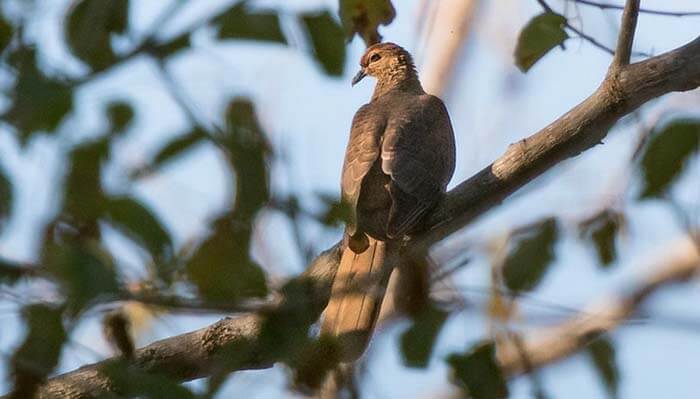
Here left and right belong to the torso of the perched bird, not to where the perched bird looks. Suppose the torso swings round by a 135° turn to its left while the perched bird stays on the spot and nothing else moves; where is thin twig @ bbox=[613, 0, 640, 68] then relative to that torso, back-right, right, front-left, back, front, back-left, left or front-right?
left

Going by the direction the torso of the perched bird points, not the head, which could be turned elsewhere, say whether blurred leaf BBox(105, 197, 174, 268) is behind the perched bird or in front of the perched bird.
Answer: behind

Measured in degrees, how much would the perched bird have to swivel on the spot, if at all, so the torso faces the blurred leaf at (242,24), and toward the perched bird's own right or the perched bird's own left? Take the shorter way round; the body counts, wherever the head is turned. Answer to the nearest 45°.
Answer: approximately 180°

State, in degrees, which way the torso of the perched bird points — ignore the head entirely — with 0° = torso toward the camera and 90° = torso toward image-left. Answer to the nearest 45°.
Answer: approximately 180°

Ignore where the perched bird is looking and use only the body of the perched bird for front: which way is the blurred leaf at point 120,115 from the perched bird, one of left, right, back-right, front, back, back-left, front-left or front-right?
back

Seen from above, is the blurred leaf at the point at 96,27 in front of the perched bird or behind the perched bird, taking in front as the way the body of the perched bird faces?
behind

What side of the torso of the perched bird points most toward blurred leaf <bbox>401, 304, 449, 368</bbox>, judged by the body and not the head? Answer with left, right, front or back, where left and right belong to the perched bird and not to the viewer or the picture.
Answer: back
